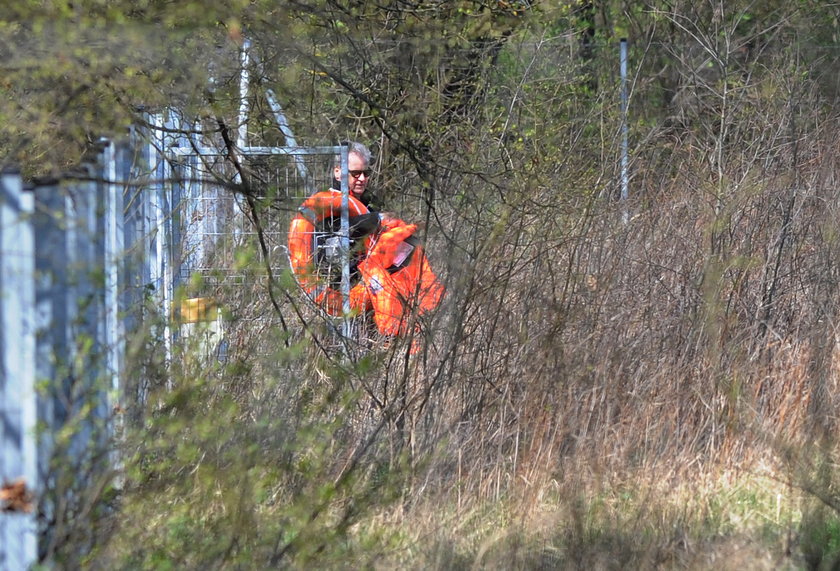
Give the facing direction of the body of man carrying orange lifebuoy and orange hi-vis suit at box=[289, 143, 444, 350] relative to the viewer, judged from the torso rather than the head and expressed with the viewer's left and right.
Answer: facing the viewer and to the right of the viewer

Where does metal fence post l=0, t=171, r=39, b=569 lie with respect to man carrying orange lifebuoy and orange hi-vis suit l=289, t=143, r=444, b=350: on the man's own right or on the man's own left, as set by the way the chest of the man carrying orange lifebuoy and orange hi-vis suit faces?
on the man's own right

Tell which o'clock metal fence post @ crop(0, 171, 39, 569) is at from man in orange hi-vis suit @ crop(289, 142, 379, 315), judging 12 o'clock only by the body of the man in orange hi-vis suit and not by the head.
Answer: The metal fence post is roughly at 2 o'clock from the man in orange hi-vis suit.
